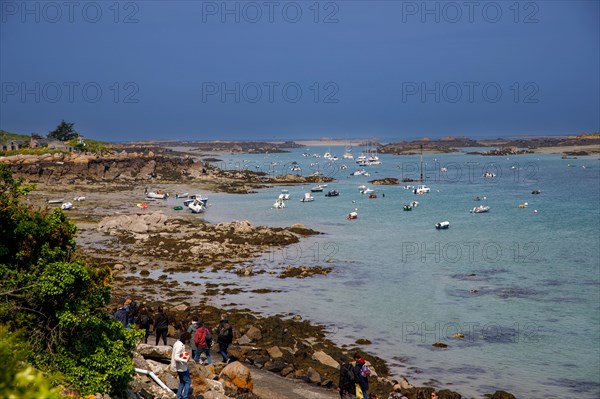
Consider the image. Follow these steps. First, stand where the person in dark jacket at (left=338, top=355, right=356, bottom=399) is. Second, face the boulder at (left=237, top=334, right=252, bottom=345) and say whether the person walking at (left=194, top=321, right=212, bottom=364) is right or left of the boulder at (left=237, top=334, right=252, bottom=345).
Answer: left

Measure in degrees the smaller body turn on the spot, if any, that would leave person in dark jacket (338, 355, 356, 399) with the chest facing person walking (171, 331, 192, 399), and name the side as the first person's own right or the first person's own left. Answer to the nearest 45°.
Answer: approximately 90° to the first person's own left

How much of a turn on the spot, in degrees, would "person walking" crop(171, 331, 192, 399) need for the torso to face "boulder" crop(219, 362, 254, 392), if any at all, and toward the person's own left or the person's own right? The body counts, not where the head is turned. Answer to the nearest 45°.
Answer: approximately 45° to the person's own left

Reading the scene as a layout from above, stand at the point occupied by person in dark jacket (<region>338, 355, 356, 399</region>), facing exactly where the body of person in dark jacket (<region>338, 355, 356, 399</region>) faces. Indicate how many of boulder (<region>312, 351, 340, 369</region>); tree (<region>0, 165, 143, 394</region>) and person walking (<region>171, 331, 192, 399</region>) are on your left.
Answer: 2

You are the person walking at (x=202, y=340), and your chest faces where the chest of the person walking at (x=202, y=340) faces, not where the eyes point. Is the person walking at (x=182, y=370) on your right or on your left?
on your left

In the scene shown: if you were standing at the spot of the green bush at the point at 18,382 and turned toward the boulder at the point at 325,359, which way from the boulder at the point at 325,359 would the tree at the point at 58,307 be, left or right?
left

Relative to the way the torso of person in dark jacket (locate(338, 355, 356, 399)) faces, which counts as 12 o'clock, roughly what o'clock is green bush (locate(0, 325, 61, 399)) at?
The green bush is roughly at 8 o'clock from the person in dark jacket.

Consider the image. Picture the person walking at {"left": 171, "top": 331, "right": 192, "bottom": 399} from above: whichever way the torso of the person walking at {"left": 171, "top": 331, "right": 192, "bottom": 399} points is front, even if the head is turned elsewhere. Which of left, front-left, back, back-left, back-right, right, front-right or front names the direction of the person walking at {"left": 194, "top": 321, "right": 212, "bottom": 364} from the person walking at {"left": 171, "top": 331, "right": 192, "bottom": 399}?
left

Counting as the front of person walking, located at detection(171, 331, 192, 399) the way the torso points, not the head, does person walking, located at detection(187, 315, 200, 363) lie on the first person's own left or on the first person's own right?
on the first person's own left

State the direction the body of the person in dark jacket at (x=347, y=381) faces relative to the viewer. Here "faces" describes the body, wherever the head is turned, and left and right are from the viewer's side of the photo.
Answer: facing away from the viewer and to the left of the viewer

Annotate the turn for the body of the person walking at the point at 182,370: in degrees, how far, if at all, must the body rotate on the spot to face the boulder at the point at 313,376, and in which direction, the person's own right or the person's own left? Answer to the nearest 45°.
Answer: approximately 45° to the person's own left

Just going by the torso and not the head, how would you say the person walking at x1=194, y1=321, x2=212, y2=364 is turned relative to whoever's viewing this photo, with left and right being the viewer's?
facing away from the viewer and to the left of the viewer

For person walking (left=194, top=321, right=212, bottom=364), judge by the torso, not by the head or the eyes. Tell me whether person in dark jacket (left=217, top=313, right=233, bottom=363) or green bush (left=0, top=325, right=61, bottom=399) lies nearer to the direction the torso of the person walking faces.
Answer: the person in dark jacket
